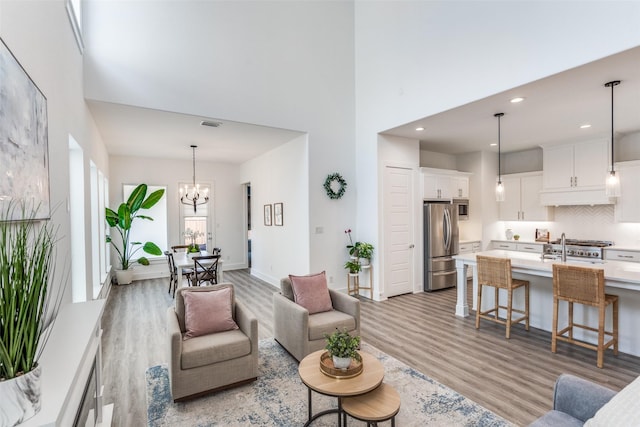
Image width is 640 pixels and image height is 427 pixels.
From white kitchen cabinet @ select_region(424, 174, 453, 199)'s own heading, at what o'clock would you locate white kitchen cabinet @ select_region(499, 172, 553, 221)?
white kitchen cabinet @ select_region(499, 172, 553, 221) is roughly at 8 o'clock from white kitchen cabinet @ select_region(424, 174, 453, 199).

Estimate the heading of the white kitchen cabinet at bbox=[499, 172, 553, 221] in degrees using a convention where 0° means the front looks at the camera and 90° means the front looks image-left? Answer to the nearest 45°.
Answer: approximately 0°

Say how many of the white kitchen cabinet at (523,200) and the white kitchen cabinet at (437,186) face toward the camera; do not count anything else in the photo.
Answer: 2

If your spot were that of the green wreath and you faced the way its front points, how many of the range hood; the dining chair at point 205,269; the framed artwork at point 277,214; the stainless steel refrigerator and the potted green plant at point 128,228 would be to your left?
2

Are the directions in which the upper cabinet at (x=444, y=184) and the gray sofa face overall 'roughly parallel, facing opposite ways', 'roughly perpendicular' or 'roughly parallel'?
roughly perpendicular

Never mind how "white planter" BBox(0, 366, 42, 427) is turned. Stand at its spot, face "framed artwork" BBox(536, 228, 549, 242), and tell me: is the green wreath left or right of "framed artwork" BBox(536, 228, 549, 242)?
left

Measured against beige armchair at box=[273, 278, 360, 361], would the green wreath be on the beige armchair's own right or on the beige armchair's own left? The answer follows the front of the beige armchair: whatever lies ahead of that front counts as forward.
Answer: on the beige armchair's own left

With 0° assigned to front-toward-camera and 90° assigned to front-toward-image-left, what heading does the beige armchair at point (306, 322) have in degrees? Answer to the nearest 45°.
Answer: approximately 315°

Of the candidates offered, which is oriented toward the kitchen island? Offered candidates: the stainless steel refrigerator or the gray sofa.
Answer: the stainless steel refrigerator

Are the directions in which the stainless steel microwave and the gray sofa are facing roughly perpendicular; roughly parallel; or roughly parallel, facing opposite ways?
roughly perpendicular
